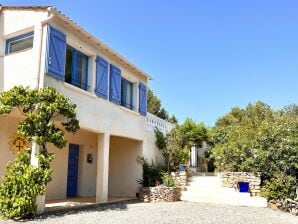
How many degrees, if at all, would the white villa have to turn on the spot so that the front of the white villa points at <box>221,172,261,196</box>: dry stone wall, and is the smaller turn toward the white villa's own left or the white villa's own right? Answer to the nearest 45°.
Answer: approximately 45° to the white villa's own left

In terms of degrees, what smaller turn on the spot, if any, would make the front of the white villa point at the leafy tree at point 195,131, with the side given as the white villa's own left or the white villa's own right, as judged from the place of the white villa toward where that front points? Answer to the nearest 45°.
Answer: approximately 90° to the white villa's own left

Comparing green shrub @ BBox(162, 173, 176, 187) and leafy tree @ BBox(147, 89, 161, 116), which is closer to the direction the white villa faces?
the green shrub

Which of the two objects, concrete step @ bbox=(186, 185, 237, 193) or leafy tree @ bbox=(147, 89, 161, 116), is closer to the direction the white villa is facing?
the concrete step

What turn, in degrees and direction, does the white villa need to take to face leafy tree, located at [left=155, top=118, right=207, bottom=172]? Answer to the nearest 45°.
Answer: approximately 90° to its left

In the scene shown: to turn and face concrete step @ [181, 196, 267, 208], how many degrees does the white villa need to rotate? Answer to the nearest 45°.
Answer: approximately 45° to its left

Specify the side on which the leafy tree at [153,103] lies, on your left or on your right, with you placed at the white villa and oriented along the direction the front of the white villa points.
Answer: on your left

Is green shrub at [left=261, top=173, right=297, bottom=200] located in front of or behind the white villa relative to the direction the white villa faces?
in front

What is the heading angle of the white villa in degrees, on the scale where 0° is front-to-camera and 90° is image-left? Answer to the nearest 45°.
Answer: approximately 315°
